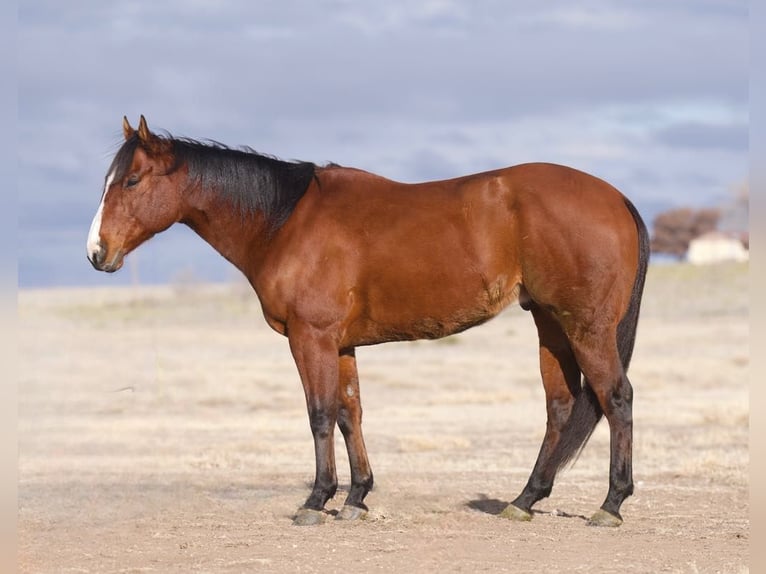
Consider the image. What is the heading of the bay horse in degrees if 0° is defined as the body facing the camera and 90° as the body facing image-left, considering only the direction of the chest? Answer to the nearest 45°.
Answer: approximately 90°
